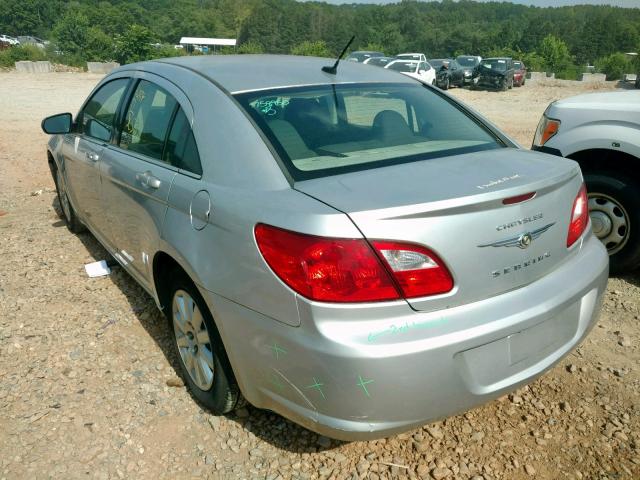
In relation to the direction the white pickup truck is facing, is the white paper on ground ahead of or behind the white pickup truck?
ahead

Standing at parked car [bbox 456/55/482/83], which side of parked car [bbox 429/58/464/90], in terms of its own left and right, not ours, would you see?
left

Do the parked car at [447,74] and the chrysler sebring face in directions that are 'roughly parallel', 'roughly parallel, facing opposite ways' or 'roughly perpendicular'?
roughly parallel, facing opposite ways

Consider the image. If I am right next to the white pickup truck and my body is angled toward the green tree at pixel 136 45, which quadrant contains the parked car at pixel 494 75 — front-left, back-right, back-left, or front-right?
front-right

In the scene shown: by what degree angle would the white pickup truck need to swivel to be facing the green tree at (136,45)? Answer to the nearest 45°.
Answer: approximately 45° to its right

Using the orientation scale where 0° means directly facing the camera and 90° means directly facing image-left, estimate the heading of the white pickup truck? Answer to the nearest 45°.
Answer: approximately 90°

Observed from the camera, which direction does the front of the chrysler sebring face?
facing away from the viewer and to the left of the viewer

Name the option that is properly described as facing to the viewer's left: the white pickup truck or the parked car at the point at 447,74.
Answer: the white pickup truck

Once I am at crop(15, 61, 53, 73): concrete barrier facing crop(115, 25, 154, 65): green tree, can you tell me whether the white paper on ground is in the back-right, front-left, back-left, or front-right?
back-right

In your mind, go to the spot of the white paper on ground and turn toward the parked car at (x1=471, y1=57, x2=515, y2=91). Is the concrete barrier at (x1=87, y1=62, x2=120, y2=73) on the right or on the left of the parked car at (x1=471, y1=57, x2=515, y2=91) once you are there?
left

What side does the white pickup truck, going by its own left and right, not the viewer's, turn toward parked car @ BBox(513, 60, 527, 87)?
right
